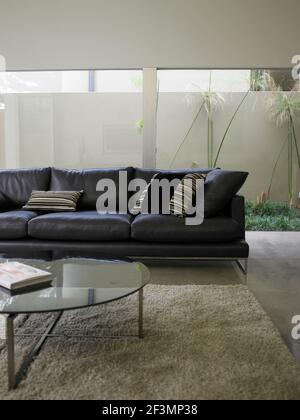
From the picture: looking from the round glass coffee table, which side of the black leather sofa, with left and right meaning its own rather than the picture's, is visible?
front

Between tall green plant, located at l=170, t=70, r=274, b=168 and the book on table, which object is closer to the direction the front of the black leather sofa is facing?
the book on table

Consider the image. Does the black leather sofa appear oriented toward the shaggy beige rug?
yes

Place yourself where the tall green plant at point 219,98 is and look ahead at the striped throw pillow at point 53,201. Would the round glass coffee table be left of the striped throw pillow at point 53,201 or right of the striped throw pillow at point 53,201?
left

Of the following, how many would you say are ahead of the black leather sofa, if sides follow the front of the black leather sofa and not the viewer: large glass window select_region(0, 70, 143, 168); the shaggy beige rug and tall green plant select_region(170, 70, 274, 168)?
1

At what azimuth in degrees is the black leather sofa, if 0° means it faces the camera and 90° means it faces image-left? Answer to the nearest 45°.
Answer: approximately 0°

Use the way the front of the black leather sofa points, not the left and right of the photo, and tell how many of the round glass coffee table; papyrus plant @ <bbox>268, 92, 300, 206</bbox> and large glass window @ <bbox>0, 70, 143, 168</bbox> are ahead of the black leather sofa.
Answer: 1
